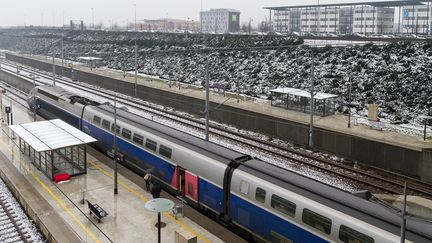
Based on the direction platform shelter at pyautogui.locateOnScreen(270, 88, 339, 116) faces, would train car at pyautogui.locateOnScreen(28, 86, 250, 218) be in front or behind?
in front

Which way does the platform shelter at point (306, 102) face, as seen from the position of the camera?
facing the viewer and to the left of the viewer

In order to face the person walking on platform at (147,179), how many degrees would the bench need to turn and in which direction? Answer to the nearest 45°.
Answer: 0° — it already faces them

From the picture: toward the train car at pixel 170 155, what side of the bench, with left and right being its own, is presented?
front

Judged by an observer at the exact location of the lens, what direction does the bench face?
facing away from the viewer and to the right of the viewer

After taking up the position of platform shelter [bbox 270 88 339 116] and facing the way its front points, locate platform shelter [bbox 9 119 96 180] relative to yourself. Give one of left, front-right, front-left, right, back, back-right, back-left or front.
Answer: front

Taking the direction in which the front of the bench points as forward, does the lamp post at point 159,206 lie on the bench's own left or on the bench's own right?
on the bench's own right

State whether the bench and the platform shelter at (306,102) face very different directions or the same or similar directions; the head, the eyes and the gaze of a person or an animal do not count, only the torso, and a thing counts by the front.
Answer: very different directions
